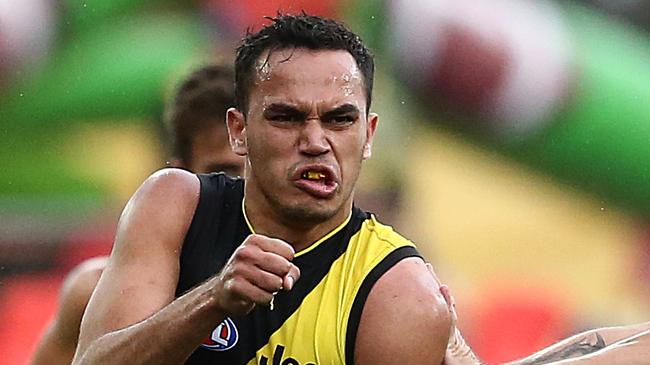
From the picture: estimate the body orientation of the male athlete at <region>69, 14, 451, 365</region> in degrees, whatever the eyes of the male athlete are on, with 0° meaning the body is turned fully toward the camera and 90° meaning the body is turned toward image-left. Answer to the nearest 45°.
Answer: approximately 0°

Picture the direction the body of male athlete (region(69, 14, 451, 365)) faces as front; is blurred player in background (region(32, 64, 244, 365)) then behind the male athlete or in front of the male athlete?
behind

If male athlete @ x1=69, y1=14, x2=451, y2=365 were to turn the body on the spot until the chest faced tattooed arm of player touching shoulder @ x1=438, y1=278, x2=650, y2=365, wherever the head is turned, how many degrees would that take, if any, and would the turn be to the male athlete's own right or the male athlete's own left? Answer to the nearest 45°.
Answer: approximately 90° to the male athlete's own left
